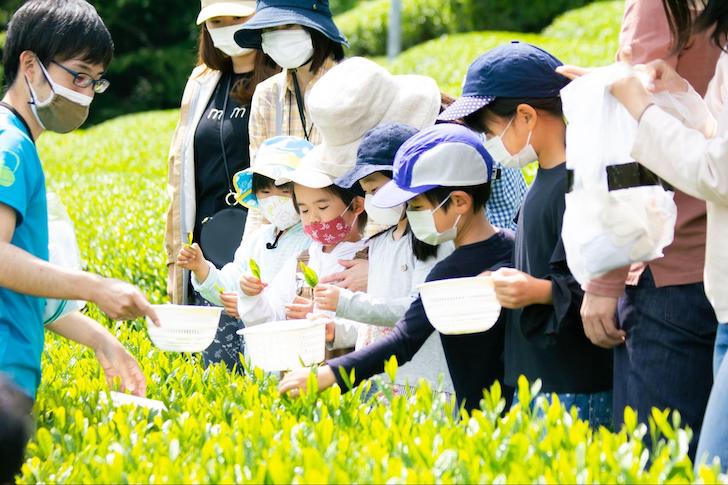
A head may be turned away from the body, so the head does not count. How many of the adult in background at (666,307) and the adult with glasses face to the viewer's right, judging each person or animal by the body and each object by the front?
1

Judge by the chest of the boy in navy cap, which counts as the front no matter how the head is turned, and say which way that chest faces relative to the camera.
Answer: to the viewer's left

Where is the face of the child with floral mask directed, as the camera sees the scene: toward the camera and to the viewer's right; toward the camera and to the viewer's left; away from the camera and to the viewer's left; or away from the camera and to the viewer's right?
toward the camera and to the viewer's left

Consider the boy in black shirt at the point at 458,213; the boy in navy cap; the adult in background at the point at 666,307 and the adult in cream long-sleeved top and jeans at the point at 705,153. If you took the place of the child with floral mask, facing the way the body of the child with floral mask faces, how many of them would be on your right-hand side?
0

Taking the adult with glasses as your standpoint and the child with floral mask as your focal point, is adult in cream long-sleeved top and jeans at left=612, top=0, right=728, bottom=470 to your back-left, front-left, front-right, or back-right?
front-right

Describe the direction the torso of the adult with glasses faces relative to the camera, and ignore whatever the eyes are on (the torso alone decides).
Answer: to the viewer's right

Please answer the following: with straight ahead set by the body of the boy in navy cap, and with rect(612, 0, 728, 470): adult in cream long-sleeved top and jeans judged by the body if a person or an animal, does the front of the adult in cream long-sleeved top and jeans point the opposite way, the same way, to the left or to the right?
the same way

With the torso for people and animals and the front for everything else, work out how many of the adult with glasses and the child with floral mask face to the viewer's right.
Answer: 1

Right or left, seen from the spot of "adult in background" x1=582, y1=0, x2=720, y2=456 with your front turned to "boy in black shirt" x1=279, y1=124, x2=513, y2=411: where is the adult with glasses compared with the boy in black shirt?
left

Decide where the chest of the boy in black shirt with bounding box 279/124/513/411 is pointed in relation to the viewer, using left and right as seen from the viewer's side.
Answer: facing to the left of the viewer

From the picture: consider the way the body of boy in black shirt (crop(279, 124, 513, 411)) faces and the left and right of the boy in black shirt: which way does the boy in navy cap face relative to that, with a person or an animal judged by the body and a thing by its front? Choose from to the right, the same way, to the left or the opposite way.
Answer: the same way

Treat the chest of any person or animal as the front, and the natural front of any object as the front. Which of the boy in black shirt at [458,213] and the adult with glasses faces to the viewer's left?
the boy in black shirt

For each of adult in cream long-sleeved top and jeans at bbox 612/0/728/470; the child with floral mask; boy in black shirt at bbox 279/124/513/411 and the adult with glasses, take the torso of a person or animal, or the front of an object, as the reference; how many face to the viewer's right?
1

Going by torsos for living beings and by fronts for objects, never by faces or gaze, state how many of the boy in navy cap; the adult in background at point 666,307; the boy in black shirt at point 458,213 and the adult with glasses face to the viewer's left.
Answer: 3

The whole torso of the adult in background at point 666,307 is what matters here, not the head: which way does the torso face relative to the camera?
to the viewer's left

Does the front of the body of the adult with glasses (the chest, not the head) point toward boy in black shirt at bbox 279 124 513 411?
yes

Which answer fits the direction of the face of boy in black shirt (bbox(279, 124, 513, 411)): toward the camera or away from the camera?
toward the camera
